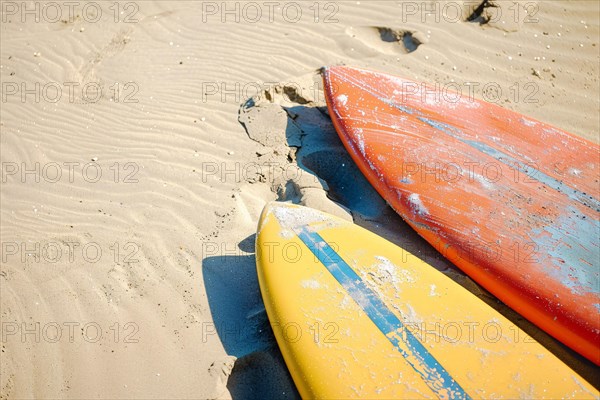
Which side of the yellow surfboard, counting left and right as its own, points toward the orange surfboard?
right

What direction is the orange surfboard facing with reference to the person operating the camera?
facing away from the viewer and to the left of the viewer

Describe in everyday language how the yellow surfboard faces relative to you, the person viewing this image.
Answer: facing away from the viewer and to the left of the viewer
